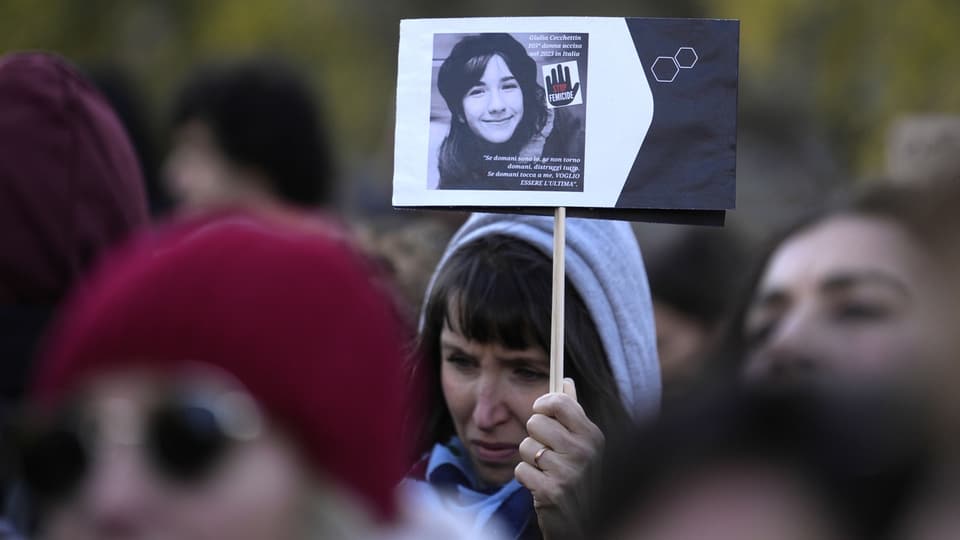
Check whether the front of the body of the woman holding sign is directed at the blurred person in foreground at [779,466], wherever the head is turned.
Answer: no

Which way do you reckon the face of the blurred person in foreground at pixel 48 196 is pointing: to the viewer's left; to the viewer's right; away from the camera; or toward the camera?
away from the camera

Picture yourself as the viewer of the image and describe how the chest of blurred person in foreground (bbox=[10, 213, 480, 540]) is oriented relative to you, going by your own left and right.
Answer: facing the viewer and to the left of the viewer

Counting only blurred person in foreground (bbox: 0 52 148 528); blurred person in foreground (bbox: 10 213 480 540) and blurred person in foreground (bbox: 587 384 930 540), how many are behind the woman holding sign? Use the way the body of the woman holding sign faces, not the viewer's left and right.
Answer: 0

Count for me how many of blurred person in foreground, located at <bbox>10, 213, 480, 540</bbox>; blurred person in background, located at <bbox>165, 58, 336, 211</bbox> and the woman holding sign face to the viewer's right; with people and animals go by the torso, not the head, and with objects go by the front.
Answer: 0

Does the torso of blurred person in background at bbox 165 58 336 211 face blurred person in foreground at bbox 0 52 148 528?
no

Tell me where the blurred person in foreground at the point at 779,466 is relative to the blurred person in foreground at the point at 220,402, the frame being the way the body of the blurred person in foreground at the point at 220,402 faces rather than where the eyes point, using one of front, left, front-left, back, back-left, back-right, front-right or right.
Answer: left

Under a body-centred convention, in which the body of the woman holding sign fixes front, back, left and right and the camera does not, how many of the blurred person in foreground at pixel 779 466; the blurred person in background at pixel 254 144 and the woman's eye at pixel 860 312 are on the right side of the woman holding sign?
1

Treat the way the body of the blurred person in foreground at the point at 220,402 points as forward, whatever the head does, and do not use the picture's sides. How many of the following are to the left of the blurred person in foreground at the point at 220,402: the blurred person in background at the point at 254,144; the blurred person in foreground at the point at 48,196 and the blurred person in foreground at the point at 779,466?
1

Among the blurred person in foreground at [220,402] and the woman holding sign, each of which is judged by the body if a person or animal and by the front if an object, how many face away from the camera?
0

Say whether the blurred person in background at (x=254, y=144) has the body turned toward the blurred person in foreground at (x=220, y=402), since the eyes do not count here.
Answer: no

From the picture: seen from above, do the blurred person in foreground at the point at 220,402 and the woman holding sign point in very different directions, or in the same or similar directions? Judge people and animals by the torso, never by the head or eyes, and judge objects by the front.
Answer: same or similar directions
